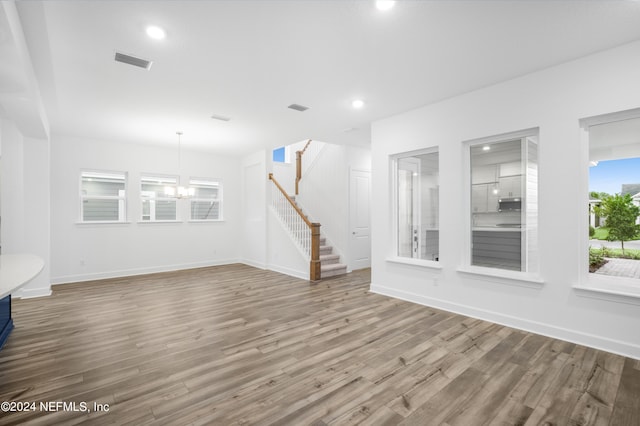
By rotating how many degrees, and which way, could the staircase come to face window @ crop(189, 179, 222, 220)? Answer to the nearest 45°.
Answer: approximately 135° to its right

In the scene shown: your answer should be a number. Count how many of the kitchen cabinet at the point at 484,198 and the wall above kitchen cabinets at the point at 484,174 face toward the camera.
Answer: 2

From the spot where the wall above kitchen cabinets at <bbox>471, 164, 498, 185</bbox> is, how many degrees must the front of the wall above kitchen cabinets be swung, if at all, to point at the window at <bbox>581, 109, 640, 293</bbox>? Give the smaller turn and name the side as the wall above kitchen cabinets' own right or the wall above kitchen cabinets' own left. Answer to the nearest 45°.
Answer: approximately 90° to the wall above kitchen cabinets' own left

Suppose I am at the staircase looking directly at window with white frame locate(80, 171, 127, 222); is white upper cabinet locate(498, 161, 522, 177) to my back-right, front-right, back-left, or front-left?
back-left

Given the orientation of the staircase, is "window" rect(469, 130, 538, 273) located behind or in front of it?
in front

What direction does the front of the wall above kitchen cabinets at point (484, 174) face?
toward the camera

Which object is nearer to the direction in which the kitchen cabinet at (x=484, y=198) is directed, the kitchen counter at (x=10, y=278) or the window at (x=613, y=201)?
the kitchen counter

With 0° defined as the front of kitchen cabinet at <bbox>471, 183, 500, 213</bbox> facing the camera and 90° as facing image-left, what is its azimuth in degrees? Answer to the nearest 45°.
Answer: approximately 0°

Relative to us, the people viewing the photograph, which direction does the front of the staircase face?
facing the viewer and to the right of the viewer
